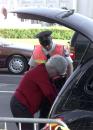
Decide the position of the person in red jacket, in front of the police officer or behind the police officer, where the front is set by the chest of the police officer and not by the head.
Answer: in front

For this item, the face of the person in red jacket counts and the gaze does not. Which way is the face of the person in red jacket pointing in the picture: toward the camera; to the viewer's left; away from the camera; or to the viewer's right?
to the viewer's right

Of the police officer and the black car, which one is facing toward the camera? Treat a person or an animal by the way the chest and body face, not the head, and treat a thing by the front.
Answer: the police officer

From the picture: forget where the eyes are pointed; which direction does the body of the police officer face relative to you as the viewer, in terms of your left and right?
facing the viewer

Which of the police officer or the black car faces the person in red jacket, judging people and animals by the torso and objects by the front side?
the police officer

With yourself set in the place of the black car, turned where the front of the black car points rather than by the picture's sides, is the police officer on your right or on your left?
on your left

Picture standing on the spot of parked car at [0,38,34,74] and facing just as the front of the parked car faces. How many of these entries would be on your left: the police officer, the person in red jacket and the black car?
0

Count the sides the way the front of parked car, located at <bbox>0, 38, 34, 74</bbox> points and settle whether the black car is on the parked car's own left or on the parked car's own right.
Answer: on the parked car's own right

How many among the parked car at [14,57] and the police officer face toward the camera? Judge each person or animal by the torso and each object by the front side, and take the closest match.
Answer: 1

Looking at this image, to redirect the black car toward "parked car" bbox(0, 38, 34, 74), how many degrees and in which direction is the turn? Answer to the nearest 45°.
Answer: approximately 90° to its left
